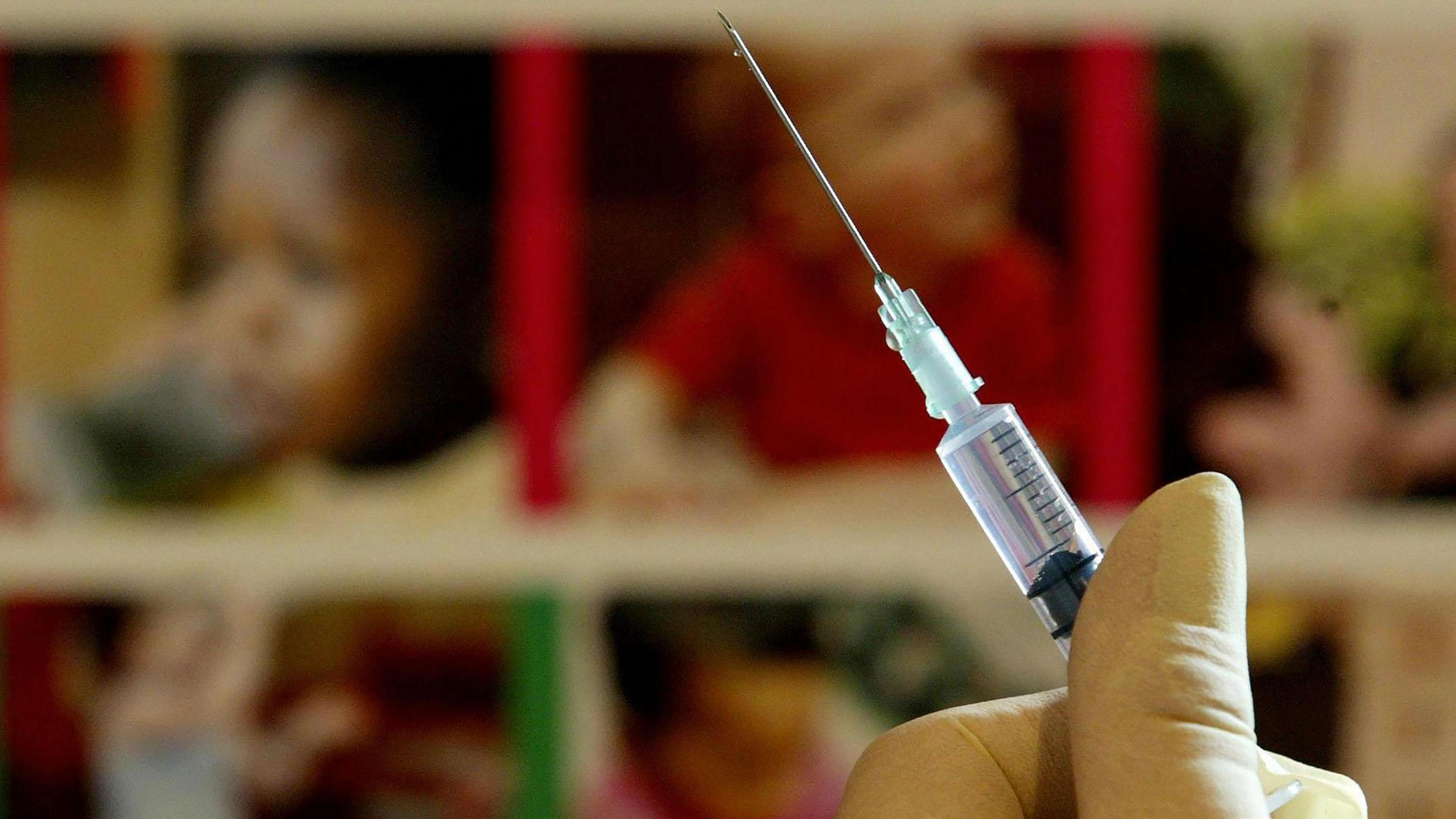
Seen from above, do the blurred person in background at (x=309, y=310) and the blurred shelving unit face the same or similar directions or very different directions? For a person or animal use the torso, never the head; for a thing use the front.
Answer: same or similar directions

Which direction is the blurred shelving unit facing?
toward the camera
